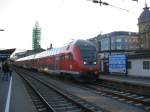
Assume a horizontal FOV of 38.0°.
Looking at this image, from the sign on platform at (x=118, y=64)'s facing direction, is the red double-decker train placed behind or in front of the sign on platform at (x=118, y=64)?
in front

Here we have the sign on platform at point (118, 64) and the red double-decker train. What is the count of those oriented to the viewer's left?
0

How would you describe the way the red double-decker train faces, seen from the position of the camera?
facing the viewer and to the right of the viewer

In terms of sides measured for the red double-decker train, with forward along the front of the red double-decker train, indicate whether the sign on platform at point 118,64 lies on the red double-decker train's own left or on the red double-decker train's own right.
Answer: on the red double-decker train's own left

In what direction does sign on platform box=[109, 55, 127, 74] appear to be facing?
toward the camera
